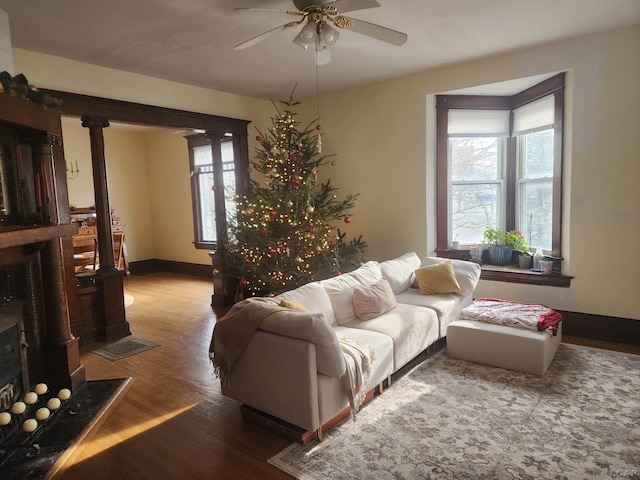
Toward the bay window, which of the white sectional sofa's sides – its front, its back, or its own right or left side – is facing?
left

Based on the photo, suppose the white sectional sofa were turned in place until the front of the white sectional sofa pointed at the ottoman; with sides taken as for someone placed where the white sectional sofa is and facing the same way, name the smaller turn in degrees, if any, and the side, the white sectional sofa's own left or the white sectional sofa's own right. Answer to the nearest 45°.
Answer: approximately 45° to the white sectional sofa's own left

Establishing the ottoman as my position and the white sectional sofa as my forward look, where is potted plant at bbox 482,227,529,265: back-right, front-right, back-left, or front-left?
back-right

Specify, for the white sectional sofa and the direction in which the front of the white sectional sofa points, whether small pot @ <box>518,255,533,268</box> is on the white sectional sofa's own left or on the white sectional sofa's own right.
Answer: on the white sectional sofa's own left

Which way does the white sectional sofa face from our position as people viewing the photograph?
facing the viewer and to the right of the viewer

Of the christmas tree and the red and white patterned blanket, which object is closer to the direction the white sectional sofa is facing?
the red and white patterned blanket

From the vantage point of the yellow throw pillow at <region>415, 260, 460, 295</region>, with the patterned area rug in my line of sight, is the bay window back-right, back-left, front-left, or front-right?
back-left

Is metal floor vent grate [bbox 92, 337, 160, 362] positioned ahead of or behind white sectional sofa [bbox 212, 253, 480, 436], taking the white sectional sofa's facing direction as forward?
behind

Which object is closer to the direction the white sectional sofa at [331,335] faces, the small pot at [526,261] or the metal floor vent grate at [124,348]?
the small pot

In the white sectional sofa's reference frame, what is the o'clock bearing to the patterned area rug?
The patterned area rug is roughly at 11 o'clock from the white sectional sofa.
